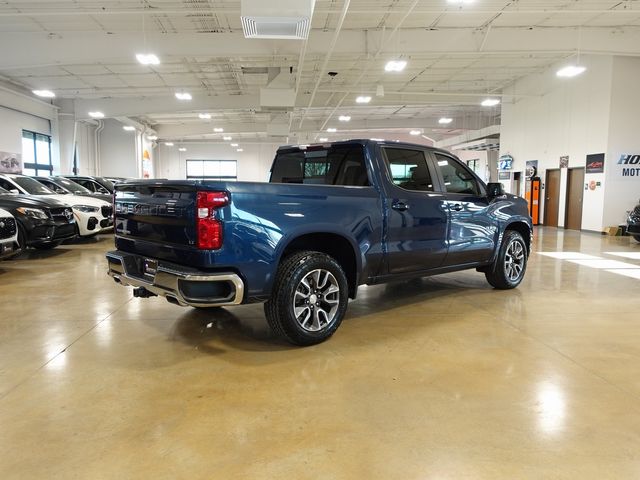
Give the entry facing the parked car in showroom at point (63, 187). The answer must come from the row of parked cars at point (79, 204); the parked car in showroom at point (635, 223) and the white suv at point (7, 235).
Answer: the parked car in showroom at point (635, 223)

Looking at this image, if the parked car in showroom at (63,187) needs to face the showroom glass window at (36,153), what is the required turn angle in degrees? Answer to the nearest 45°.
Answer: approximately 135° to its left

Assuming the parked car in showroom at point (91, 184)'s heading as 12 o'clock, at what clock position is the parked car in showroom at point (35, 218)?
the parked car in showroom at point (35, 218) is roughly at 2 o'clock from the parked car in showroom at point (91, 184).

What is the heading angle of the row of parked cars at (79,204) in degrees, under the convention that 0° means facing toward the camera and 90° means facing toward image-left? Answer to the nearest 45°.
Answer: approximately 315°

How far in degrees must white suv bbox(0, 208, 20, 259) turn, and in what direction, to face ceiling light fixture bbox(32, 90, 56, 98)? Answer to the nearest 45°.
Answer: approximately 135° to its left

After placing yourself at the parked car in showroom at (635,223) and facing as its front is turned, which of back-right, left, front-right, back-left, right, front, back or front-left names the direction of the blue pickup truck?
front-left

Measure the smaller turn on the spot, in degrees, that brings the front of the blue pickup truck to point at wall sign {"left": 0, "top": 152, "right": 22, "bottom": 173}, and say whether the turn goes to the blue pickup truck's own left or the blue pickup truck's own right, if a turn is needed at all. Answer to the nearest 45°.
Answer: approximately 90° to the blue pickup truck's own left

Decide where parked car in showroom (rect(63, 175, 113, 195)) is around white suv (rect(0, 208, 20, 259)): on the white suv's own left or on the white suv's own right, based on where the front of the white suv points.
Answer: on the white suv's own left

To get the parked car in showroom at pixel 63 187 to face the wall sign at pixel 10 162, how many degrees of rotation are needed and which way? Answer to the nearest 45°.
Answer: approximately 135° to its left

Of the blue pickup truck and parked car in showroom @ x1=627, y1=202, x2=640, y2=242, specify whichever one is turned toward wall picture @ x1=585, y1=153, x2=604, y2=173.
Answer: the blue pickup truck

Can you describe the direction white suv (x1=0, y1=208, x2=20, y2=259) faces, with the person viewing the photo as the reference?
facing the viewer and to the right of the viewer

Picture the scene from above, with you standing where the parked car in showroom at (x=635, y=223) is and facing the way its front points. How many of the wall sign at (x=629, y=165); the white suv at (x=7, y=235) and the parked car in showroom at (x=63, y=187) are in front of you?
2

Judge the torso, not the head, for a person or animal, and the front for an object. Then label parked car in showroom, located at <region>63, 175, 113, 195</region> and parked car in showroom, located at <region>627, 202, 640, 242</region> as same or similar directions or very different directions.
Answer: very different directions

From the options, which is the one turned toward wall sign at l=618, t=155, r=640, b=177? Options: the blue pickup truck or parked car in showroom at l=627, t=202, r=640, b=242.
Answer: the blue pickup truck

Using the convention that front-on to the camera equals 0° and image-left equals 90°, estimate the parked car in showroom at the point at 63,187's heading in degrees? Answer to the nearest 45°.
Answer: approximately 315°

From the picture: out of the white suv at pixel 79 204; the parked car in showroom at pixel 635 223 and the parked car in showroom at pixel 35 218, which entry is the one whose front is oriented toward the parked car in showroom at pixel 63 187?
the parked car in showroom at pixel 635 223

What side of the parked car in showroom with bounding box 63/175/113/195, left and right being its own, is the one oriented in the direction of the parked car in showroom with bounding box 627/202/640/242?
front
